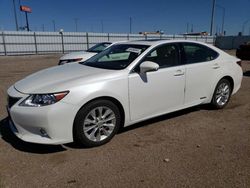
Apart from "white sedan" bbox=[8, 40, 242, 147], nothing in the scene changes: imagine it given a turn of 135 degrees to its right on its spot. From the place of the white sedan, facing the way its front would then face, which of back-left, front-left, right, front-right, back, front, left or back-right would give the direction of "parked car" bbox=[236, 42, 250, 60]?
front-right

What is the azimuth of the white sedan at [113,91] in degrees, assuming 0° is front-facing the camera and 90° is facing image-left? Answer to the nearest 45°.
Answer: approximately 45°

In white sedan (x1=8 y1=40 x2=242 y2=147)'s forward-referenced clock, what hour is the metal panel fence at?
The metal panel fence is roughly at 4 o'clock from the white sedan.
